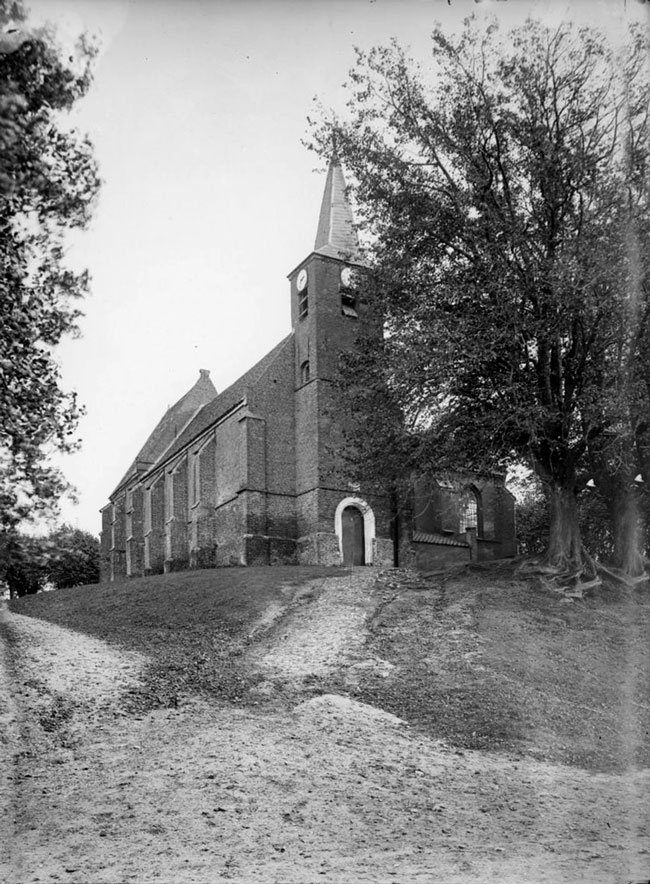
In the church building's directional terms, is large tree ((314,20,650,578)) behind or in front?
in front

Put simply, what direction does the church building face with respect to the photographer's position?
facing the viewer and to the right of the viewer
